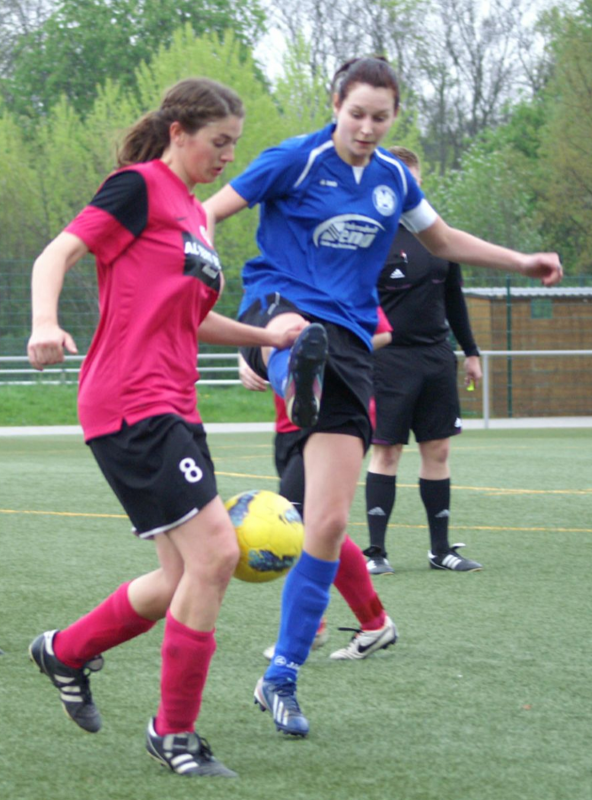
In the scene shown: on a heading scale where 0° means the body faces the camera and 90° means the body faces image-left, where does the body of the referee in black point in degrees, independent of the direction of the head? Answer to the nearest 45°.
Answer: approximately 0°

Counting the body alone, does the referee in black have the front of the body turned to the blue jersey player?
yes

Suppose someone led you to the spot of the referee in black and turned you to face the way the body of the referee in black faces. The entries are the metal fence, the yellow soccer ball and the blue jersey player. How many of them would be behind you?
1

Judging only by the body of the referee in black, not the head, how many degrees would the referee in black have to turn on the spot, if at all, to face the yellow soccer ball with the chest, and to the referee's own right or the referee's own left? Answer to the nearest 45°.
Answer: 0° — they already face it

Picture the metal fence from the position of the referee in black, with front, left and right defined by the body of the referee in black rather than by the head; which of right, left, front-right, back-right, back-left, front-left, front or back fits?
back
